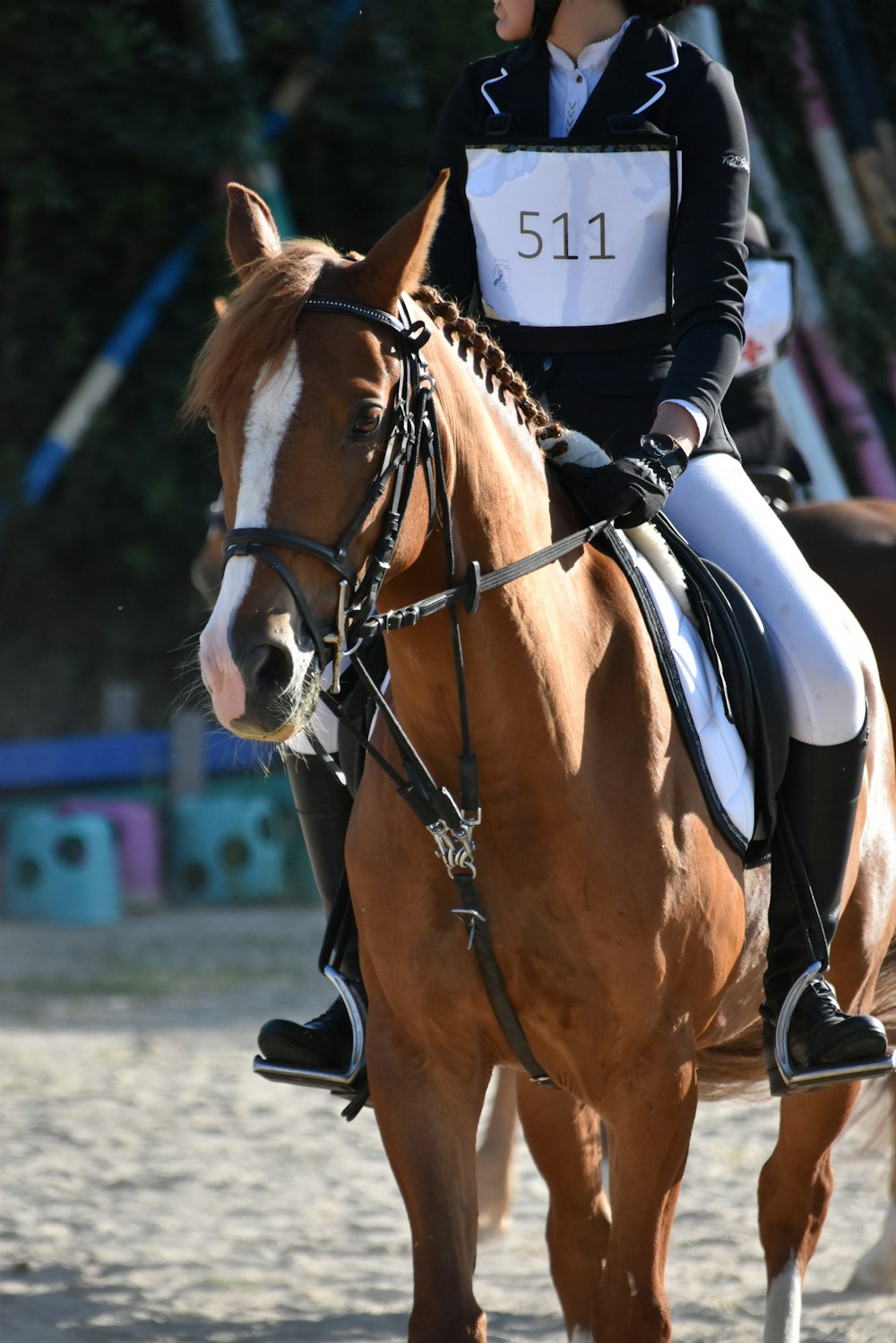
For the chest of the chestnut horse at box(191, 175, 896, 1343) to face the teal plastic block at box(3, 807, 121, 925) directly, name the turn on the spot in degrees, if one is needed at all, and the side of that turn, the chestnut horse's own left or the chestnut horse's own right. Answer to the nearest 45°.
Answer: approximately 135° to the chestnut horse's own right

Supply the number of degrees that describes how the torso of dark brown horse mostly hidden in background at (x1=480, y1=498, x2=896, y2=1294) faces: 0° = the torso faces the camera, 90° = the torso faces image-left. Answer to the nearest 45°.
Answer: approximately 90°

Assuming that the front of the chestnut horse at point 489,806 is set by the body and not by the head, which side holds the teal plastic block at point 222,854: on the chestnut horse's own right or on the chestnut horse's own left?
on the chestnut horse's own right

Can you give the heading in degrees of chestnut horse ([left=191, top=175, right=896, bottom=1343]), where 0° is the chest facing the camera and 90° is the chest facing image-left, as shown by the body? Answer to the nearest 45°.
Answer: approximately 45°

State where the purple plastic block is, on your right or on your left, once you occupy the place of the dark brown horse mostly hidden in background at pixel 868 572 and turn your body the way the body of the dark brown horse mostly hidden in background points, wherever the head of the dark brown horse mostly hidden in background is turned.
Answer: on your right
